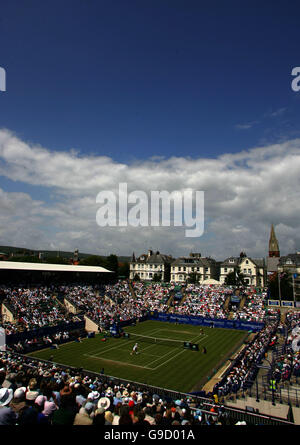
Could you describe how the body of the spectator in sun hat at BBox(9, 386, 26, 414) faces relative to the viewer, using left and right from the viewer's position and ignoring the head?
facing away from the viewer and to the right of the viewer

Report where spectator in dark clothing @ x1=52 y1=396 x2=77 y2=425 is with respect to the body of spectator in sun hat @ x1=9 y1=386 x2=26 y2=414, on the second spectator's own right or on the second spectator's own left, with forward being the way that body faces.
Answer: on the second spectator's own right
